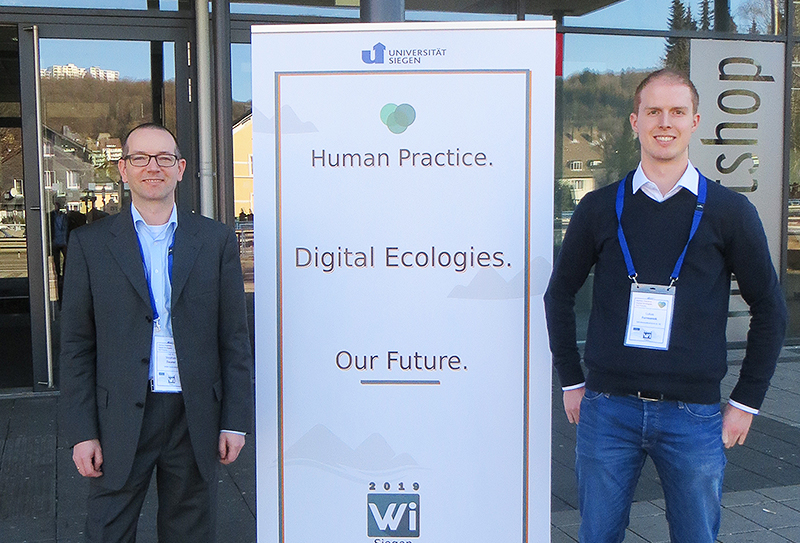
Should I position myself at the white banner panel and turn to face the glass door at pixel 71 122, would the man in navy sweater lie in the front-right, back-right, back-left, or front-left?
back-right

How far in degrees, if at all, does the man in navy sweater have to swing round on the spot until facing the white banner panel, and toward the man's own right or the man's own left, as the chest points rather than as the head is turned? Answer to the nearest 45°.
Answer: approximately 90° to the man's own right

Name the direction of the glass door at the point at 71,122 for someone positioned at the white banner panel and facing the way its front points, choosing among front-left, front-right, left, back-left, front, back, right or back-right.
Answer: back-right

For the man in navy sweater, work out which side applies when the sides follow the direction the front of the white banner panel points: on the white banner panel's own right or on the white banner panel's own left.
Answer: on the white banner panel's own left

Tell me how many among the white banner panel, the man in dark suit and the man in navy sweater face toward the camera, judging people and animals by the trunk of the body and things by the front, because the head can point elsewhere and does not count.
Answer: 3

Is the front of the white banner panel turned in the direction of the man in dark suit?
no

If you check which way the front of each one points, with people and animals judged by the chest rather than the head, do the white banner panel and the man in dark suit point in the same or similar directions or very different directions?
same or similar directions

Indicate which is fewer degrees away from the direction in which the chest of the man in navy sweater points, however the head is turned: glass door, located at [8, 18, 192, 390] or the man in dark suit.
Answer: the man in dark suit

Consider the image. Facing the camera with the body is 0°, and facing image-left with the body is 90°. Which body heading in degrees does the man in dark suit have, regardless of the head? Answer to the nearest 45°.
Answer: approximately 0°

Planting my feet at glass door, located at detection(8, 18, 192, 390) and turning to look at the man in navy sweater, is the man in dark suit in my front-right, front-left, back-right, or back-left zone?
front-right

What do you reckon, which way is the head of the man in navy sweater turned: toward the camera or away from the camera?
toward the camera

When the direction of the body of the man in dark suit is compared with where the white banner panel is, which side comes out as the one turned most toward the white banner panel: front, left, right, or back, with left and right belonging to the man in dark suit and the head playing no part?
left

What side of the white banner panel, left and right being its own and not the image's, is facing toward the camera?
front

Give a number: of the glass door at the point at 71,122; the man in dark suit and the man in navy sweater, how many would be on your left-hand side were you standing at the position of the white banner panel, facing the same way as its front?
1

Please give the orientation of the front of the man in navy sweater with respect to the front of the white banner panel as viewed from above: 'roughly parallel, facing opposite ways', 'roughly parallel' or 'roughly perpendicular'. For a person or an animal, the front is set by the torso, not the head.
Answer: roughly parallel

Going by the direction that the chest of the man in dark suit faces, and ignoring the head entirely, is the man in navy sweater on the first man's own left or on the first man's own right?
on the first man's own left
